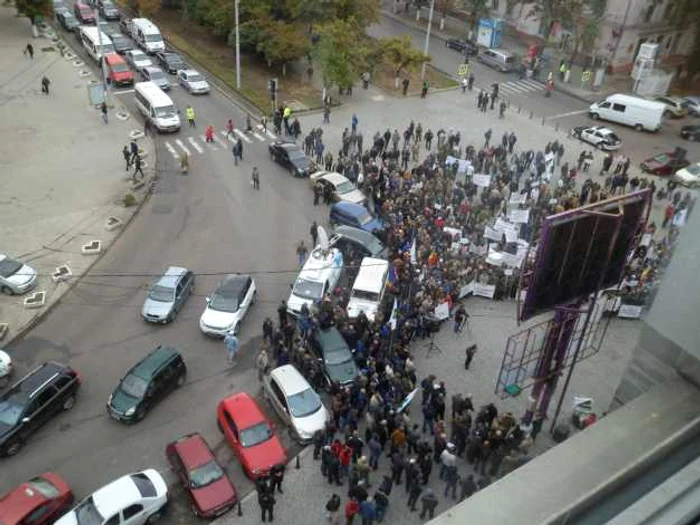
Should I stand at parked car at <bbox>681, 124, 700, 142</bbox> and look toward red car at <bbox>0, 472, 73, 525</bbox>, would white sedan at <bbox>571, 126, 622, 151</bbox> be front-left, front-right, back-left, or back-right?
front-right

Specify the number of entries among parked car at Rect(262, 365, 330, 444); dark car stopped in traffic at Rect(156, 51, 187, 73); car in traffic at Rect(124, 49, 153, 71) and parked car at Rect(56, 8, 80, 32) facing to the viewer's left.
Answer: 0

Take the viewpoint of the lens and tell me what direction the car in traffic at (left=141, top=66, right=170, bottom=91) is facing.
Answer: facing the viewer and to the right of the viewer

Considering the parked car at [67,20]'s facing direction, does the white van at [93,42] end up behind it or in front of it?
in front

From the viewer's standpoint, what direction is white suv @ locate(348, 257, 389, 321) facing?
toward the camera

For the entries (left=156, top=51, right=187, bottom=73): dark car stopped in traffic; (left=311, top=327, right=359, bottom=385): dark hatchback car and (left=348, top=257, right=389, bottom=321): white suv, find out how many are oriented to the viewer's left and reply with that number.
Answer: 0

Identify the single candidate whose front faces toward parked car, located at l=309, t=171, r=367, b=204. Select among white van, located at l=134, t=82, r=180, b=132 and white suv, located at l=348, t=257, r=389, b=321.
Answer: the white van

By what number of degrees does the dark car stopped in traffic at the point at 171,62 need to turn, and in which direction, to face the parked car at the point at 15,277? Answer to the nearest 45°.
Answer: approximately 45° to its right

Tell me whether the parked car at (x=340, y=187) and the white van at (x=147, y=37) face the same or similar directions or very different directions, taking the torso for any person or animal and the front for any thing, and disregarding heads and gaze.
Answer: same or similar directions

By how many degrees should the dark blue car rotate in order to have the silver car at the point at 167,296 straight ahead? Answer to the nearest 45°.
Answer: approximately 90° to its right

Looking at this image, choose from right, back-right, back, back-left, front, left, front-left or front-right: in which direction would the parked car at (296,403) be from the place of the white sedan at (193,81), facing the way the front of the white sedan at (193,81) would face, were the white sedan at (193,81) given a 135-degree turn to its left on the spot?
back

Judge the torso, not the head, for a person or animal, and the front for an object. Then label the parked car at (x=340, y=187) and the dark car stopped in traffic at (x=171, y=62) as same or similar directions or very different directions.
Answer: same or similar directions

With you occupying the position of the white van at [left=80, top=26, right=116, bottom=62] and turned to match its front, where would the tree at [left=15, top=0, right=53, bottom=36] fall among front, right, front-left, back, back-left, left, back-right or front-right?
back

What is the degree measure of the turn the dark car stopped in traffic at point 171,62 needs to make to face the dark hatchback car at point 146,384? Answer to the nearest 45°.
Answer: approximately 45° to its right
